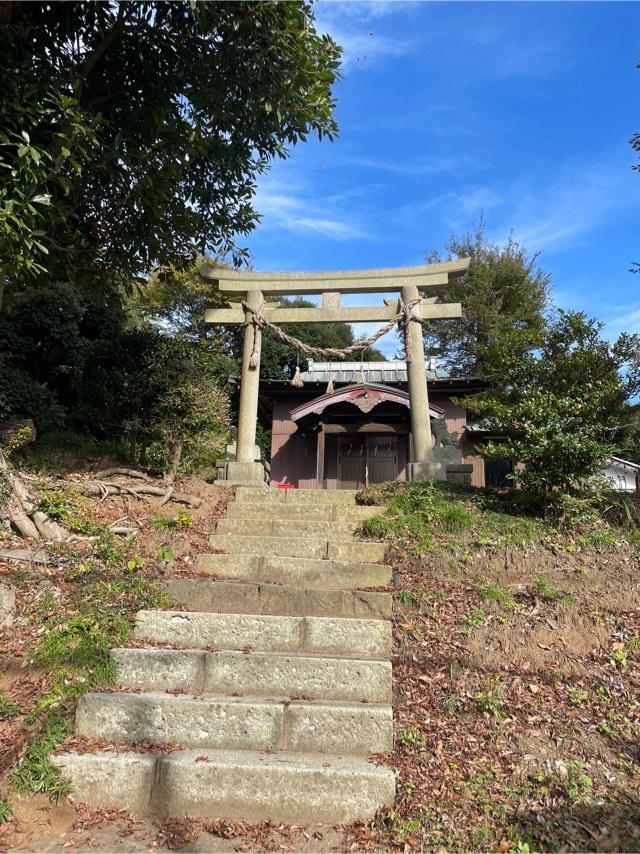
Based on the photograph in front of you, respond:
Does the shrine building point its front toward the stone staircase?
yes

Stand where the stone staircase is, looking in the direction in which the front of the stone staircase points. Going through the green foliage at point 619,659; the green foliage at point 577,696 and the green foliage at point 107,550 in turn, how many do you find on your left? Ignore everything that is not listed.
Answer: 2

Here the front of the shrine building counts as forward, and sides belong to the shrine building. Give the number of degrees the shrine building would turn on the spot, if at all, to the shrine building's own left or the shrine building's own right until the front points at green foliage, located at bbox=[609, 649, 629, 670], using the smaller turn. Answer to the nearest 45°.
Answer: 0° — it already faces it

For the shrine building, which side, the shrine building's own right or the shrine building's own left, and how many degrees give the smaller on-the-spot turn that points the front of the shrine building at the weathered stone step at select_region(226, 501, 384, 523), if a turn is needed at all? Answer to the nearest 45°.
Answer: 0° — it already faces it

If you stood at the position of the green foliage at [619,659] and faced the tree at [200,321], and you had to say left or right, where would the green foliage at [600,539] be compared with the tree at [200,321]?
right

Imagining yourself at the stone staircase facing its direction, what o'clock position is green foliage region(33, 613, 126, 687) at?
The green foliage is roughly at 4 o'clock from the stone staircase.

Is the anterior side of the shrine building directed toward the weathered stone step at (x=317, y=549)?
yes

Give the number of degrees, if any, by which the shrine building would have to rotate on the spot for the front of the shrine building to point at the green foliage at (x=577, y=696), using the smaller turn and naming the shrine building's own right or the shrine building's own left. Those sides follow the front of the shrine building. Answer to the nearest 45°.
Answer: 0° — it already faces it

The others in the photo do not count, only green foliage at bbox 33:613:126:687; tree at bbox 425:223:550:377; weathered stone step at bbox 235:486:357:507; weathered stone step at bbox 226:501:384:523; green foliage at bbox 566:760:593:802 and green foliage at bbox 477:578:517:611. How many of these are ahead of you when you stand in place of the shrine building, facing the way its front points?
5

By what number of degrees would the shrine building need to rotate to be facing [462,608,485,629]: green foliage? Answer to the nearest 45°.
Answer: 0° — it already faces it

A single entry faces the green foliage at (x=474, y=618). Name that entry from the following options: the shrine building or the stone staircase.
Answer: the shrine building

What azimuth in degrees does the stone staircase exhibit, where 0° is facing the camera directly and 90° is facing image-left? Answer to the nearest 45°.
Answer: approximately 0°

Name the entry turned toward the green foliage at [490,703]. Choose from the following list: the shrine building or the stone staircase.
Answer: the shrine building

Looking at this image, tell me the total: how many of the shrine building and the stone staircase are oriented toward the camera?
2

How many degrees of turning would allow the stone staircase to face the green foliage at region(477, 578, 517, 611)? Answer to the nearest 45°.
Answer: approximately 135° to its left
